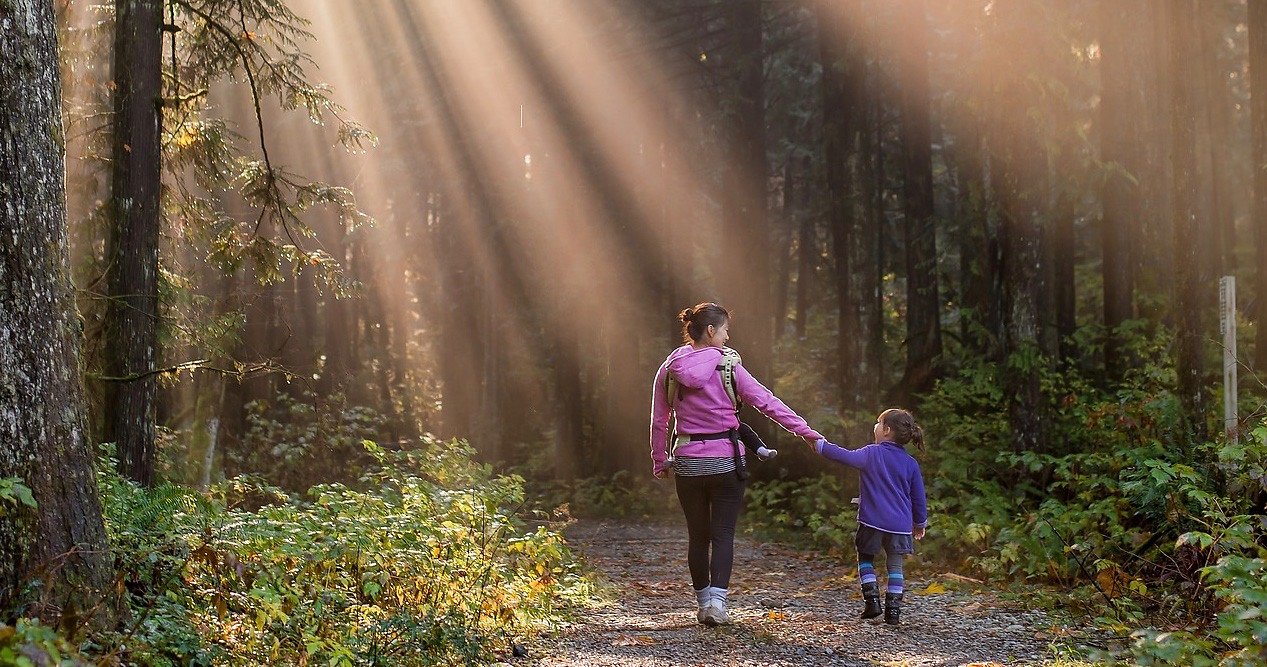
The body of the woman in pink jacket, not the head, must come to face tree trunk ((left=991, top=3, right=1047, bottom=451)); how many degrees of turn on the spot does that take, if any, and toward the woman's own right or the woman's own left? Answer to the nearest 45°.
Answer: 0° — they already face it

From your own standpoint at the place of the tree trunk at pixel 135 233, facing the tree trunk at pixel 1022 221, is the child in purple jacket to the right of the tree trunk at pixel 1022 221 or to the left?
right

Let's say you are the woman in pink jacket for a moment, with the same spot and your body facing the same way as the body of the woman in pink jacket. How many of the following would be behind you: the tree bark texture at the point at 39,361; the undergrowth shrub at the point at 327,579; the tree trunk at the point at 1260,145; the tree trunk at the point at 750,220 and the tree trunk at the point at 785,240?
2

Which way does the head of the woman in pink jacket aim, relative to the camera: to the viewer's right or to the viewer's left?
to the viewer's right

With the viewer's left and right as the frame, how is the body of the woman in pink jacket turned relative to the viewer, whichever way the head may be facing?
facing away from the viewer and to the right of the viewer

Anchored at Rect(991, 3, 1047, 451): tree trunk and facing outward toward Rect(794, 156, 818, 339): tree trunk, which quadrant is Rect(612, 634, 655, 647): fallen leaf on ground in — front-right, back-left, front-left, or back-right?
back-left

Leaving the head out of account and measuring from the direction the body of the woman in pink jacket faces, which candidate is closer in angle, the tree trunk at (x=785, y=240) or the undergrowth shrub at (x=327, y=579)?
the tree trunk
